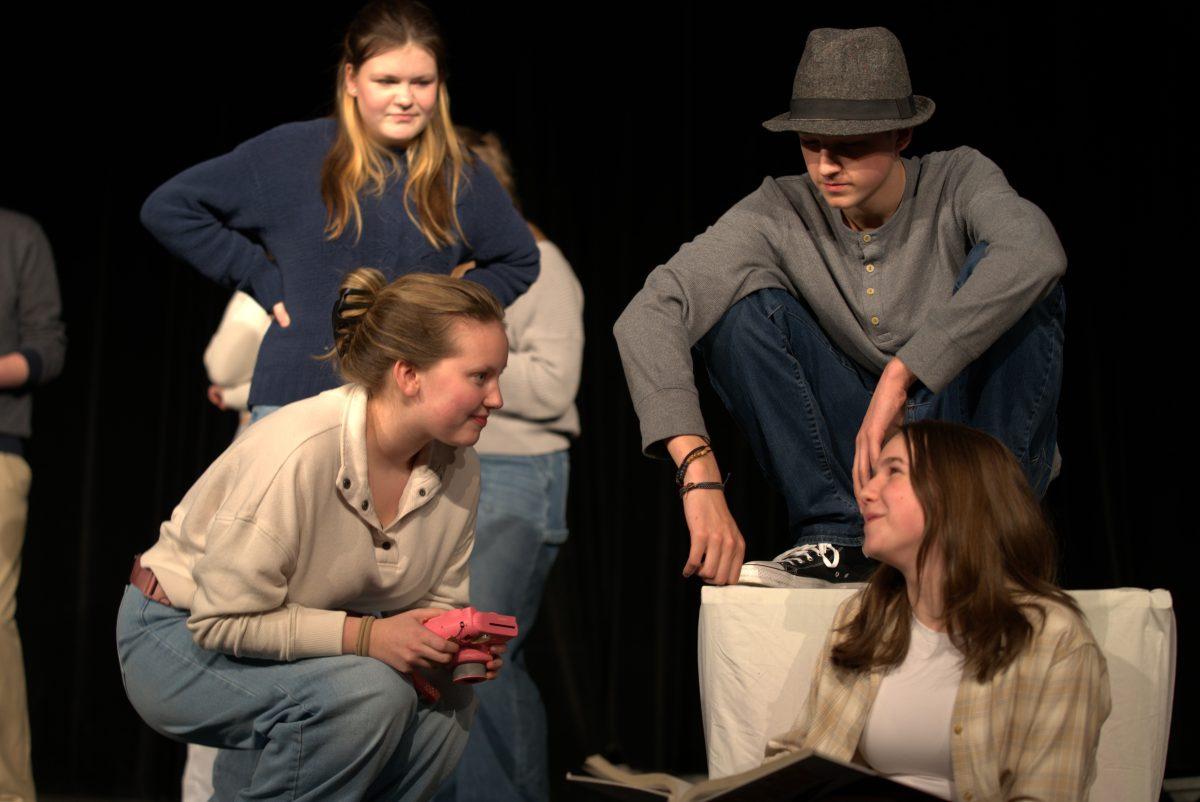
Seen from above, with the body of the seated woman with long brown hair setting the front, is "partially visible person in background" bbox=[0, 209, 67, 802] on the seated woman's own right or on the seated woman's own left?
on the seated woman's own right

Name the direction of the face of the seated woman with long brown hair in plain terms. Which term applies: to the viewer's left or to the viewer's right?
to the viewer's left

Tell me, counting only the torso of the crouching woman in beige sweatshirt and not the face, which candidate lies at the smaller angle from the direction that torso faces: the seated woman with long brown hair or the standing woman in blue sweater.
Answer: the seated woman with long brown hair

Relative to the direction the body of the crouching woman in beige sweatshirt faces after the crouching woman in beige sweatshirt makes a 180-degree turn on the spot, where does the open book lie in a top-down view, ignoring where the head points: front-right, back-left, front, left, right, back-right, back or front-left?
back

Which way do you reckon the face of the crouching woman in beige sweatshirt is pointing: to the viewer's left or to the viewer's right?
to the viewer's right

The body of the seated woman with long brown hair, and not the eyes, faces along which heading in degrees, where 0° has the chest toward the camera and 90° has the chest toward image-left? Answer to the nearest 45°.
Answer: approximately 45°

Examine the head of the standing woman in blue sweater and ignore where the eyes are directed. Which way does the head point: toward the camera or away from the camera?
toward the camera

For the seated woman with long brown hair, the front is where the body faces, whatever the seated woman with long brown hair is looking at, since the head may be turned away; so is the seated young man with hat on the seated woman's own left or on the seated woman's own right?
on the seated woman's own right

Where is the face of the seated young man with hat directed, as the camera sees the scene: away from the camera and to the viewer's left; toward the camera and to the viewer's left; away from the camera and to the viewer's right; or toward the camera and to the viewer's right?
toward the camera and to the viewer's left

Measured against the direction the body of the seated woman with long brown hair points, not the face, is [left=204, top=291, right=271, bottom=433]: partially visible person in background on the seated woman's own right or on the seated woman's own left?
on the seated woman's own right

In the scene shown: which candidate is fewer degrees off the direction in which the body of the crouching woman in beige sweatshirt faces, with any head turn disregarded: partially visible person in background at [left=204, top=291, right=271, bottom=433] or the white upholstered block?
the white upholstered block

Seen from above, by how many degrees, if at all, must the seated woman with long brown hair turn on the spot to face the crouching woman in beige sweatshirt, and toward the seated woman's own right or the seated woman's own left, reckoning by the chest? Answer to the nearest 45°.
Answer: approximately 45° to the seated woman's own right

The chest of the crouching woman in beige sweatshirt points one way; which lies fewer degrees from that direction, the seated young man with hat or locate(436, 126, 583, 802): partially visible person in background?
the seated young man with hat

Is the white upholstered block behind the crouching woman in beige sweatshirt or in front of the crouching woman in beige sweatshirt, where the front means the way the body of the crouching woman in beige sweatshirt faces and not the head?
in front

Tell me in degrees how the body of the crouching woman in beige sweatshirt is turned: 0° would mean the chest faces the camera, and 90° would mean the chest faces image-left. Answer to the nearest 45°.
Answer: approximately 315°

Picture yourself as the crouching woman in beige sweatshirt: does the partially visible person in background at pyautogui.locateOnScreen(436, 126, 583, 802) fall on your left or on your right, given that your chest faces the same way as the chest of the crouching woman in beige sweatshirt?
on your left
